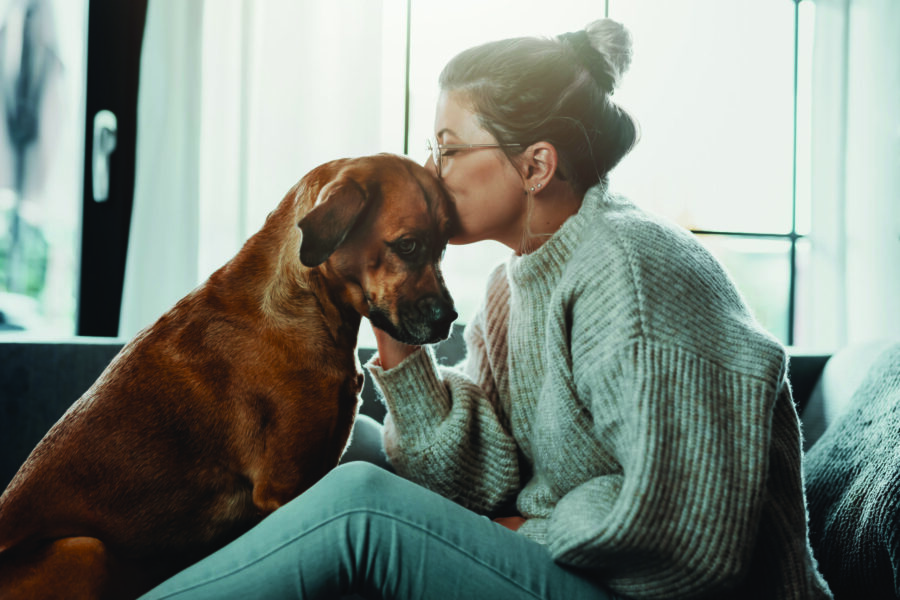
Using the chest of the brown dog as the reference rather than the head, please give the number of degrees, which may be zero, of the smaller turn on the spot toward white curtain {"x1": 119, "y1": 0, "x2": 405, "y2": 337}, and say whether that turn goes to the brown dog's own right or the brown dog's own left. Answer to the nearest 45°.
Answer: approximately 90° to the brown dog's own left

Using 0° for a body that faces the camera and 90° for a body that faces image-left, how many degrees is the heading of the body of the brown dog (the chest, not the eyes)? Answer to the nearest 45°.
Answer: approximately 270°

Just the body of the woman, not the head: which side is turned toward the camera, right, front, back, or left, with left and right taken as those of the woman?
left

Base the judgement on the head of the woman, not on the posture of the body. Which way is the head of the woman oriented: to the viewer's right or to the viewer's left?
to the viewer's left

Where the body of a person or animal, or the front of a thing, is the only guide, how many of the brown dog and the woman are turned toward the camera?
0
